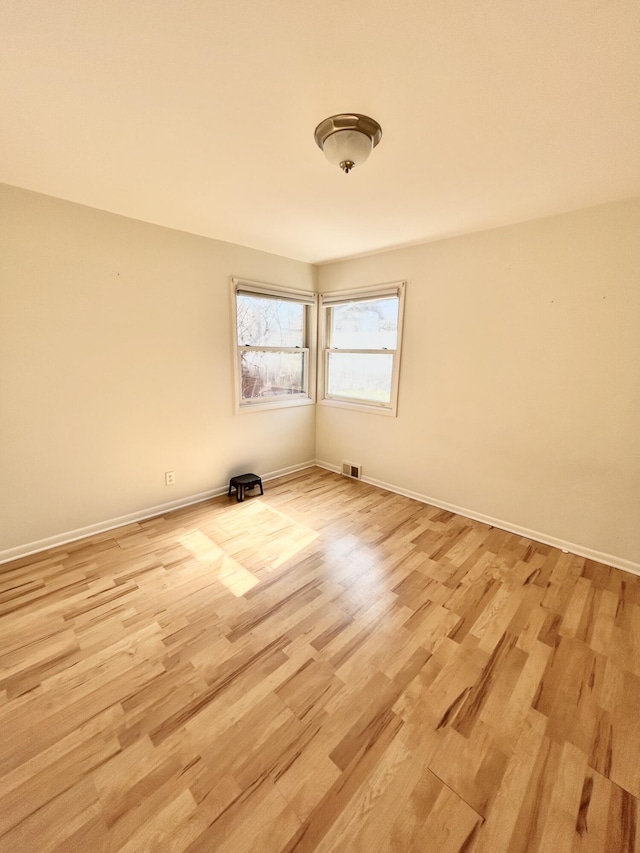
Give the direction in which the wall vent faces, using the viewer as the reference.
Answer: facing the viewer and to the left of the viewer

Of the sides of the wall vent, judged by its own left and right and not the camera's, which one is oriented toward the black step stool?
front
